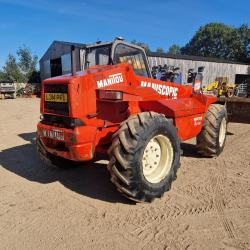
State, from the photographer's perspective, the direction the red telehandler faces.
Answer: facing away from the viewer and to the right of the viewer
